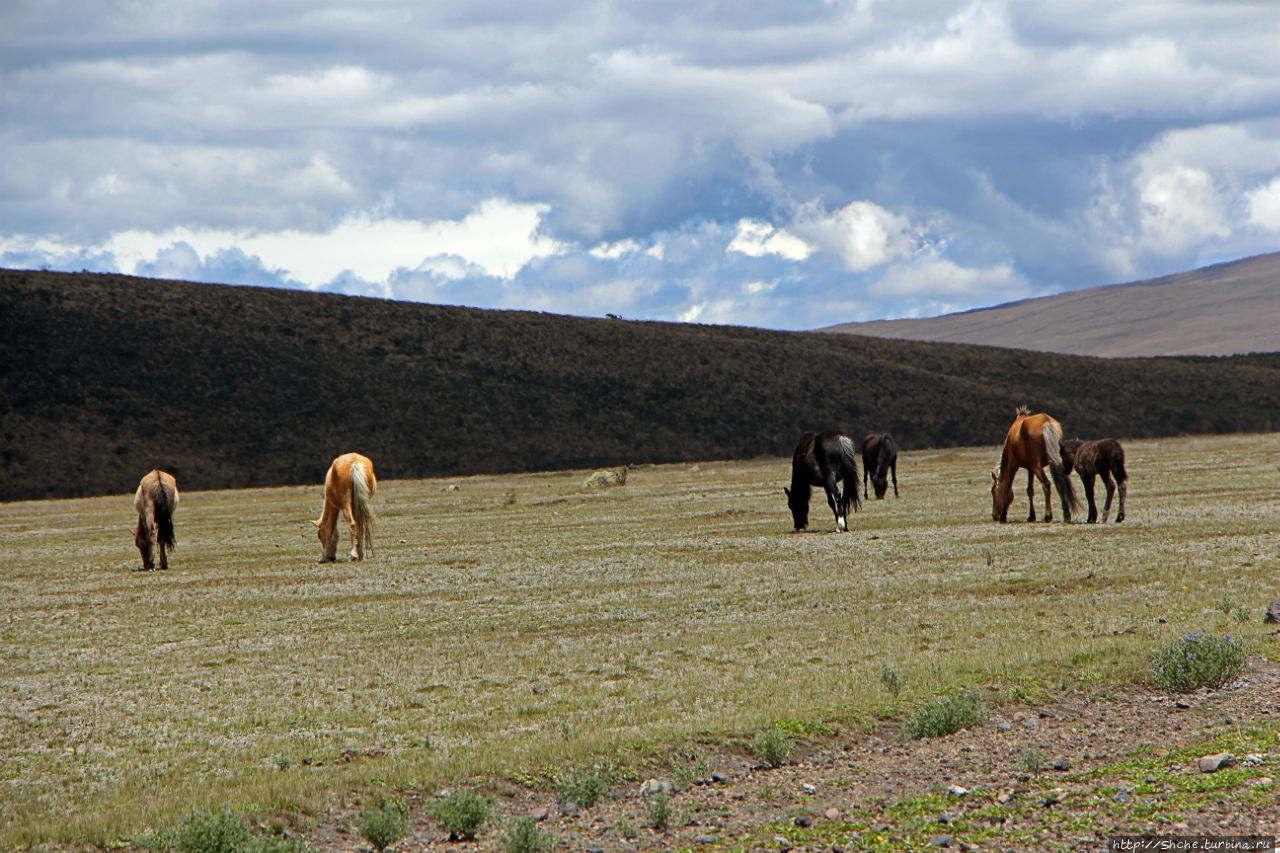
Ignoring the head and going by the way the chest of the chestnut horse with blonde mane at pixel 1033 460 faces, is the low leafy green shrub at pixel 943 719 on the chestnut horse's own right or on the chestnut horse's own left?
on the chestnut horse's own left

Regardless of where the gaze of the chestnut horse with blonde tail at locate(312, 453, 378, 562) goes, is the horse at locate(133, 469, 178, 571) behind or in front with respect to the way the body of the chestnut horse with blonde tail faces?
in front

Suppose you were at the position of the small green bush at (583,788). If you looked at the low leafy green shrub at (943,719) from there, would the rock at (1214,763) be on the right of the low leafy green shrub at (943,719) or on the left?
right

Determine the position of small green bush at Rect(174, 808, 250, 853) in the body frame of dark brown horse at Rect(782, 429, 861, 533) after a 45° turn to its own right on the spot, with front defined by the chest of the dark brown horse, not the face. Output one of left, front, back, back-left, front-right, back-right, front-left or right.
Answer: back

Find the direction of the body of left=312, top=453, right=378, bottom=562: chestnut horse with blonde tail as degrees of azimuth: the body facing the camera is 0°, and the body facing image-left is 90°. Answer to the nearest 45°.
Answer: approximately 135°

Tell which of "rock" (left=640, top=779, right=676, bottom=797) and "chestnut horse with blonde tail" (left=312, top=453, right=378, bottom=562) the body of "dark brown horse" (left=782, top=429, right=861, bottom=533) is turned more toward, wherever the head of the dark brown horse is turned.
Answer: the chestnut horse with blonde tail

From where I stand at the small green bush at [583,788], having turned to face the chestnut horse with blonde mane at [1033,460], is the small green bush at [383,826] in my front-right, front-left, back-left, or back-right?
back-left

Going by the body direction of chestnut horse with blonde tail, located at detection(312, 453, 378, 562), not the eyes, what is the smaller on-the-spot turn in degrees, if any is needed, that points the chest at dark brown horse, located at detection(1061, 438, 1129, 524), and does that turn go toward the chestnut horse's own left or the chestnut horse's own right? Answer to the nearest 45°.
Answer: approximately 135° to the chestnut horse's own right

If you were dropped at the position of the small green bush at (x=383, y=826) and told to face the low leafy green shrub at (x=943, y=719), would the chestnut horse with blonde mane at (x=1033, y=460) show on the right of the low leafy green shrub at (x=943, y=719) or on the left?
left
